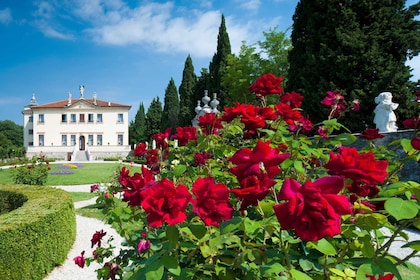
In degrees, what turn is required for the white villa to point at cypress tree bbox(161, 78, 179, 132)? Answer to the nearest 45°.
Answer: approximately 45° to its left

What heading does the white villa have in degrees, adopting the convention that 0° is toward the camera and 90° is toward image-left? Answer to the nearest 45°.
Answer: approximately 0°

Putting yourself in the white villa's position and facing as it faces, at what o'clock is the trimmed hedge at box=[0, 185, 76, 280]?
The trimmed hedge is roughly at 12 o'clock from the white villa.

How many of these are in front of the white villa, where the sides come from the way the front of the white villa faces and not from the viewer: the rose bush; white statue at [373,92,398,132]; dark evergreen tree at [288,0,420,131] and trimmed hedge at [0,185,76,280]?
4

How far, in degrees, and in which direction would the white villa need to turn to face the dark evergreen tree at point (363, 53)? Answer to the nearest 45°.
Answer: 0° — it already faces it

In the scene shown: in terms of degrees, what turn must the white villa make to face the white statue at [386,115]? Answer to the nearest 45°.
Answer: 0° — it already faces it

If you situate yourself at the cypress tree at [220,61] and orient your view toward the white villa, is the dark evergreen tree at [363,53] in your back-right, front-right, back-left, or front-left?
back-left
